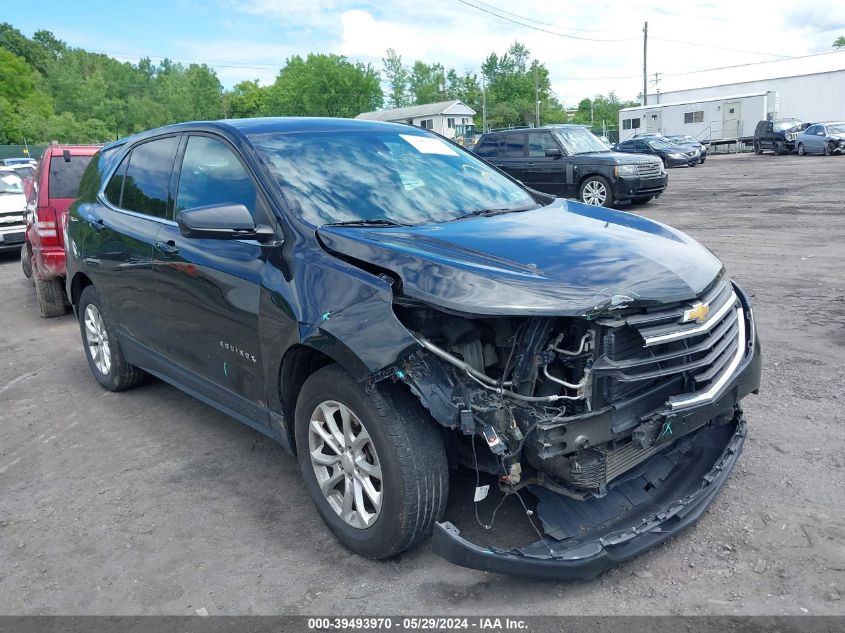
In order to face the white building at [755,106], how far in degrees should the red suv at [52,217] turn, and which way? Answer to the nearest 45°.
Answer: approximately 45° to its right

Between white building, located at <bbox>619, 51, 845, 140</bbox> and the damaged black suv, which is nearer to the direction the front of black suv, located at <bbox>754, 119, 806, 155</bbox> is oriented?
the damaged black suv

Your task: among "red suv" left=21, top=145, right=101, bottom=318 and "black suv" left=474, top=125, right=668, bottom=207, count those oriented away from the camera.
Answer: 1

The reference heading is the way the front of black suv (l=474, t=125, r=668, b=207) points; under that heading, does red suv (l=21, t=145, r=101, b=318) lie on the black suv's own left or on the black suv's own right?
on the black suv's own right

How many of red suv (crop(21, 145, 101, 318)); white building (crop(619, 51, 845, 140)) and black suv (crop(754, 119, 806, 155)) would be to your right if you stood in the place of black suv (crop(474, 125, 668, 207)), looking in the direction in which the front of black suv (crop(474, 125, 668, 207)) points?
1

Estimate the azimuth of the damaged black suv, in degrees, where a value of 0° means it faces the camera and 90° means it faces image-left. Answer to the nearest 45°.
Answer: approximately 315°

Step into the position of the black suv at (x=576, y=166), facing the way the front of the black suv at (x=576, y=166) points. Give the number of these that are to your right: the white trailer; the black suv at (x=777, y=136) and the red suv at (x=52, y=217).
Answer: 1

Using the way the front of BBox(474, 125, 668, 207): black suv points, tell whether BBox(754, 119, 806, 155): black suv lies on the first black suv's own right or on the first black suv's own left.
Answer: on the first black suv's own left

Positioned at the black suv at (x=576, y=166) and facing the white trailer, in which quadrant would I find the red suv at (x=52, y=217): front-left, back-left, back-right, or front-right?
back-left

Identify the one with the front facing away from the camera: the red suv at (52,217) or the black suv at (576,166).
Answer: the red suv

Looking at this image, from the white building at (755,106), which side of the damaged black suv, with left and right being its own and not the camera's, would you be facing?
left

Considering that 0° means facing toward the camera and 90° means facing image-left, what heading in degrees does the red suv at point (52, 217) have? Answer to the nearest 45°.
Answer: approximately 180°

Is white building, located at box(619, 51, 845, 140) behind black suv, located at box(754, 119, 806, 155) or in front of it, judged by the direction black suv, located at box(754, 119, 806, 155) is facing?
behind
